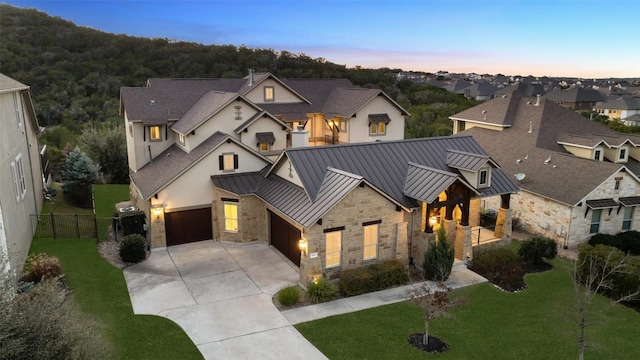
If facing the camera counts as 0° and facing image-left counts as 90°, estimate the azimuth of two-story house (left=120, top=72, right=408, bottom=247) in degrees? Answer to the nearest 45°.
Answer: approximately 315°

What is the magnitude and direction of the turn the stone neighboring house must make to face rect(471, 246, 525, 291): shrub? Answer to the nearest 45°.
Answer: approximately 45° to its right

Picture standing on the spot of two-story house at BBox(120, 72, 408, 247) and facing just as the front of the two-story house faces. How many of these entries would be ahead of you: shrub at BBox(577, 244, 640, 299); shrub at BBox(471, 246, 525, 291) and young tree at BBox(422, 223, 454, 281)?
3

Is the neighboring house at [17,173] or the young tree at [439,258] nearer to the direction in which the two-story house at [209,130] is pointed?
the young tree

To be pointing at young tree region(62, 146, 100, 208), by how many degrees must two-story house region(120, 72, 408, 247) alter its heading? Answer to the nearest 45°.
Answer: approximately 135° to its right

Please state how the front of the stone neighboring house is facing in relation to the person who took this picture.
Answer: facing the viewer and to the right of the viewer

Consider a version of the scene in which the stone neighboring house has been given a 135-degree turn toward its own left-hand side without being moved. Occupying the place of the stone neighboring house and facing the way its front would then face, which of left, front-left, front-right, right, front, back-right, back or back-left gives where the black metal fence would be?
back-left

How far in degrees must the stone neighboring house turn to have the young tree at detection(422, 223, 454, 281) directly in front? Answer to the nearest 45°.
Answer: approximately 45° to its right

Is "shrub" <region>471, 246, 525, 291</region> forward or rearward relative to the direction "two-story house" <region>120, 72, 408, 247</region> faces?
forward

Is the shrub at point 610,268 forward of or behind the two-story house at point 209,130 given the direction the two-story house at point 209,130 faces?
forward

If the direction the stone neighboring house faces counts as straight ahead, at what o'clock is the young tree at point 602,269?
The young tree is roughly at 1 o'clock from the stone neighboring house.

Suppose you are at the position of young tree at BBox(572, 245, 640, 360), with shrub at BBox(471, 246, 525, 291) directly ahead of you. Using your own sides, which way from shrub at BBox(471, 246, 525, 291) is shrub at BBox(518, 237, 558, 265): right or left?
right

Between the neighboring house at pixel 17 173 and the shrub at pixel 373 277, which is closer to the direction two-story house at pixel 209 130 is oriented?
the shrub

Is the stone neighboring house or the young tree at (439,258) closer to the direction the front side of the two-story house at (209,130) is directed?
the young tree

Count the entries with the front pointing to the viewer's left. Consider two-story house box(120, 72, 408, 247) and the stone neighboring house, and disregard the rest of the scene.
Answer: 0

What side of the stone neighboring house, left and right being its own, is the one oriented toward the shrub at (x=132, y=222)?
right

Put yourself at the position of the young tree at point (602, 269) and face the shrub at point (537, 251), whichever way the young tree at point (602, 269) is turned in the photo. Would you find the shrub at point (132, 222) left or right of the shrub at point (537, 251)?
left

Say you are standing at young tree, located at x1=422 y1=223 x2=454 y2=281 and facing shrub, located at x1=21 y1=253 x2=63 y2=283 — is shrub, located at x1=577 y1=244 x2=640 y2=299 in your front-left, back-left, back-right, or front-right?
back-left

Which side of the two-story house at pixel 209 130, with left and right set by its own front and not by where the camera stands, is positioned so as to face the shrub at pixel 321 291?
front

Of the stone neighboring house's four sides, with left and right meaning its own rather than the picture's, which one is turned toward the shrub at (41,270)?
right
